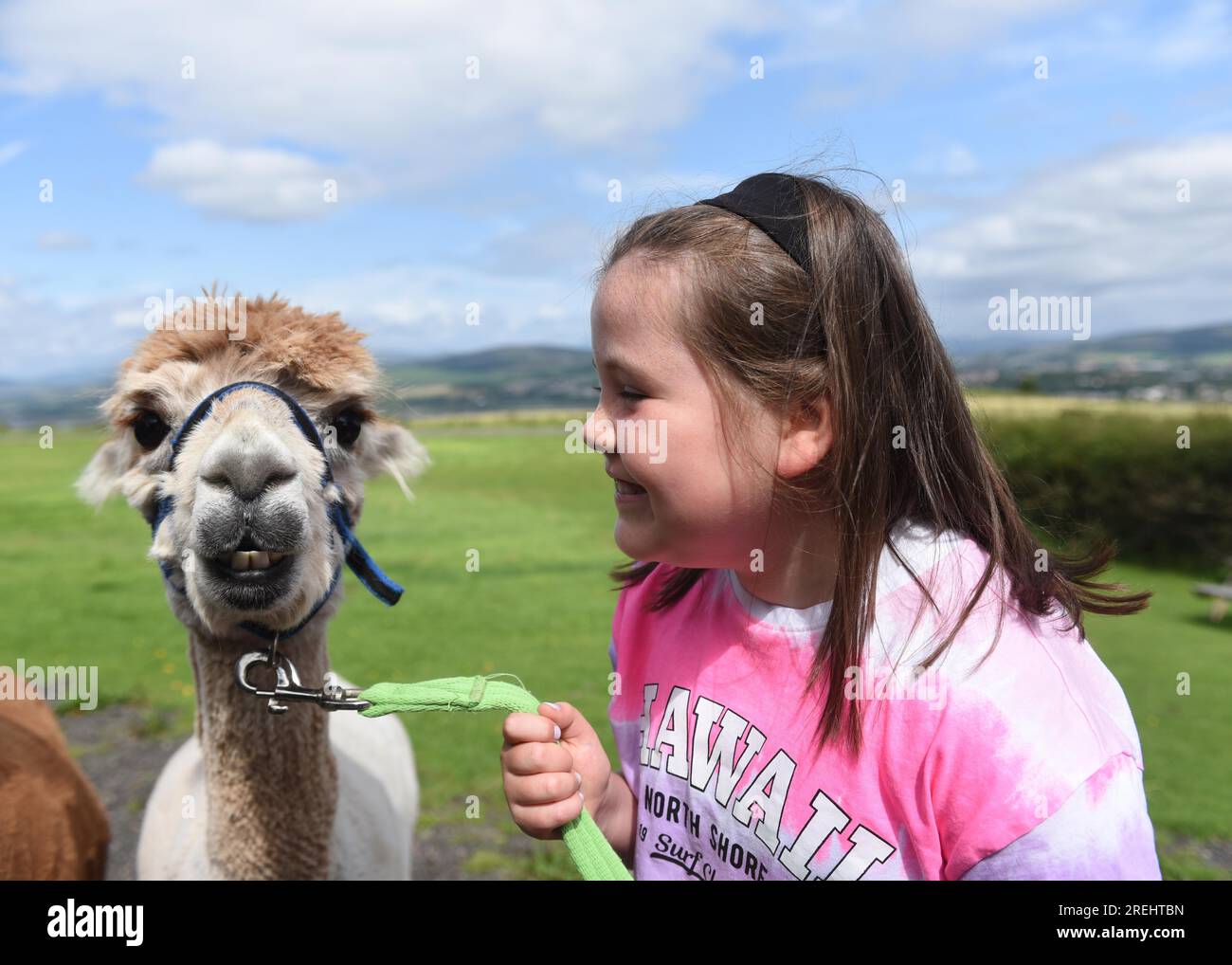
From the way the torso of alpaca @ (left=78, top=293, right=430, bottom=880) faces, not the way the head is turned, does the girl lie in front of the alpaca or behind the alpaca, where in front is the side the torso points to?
in front

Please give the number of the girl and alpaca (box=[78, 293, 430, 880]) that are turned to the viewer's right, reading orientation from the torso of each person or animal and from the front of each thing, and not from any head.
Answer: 0

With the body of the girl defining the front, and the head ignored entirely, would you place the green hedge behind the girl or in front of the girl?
behind

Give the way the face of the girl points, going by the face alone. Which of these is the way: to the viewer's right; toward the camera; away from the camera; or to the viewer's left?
to the viewer's left

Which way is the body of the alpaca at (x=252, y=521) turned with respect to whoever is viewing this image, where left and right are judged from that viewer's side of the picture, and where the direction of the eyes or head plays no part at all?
facing the viewer

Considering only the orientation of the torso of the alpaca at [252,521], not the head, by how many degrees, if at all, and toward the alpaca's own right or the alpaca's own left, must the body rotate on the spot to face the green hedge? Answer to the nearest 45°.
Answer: approximately 135° to the alpaca's own left

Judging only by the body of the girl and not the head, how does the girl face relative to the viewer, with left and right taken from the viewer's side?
facing the viewer and to the left of the viewer
